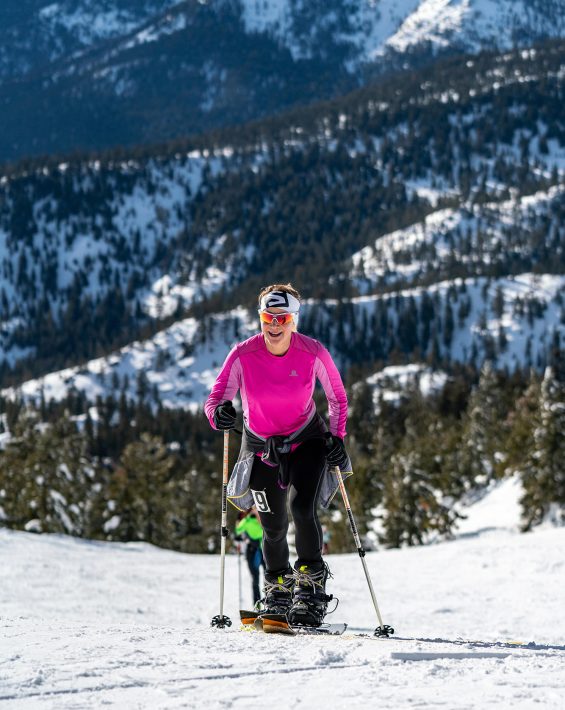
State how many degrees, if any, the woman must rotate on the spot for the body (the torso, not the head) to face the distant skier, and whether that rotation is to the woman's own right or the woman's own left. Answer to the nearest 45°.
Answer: approximately 180°

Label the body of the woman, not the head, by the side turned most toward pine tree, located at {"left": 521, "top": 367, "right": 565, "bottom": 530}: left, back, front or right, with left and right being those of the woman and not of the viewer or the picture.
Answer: back

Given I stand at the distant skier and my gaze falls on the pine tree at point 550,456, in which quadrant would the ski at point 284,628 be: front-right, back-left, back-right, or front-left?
back-right

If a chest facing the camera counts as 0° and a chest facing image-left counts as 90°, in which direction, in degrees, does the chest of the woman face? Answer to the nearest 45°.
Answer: approximately 0°

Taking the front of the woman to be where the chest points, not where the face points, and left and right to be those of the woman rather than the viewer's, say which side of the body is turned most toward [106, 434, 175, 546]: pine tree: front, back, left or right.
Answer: back
